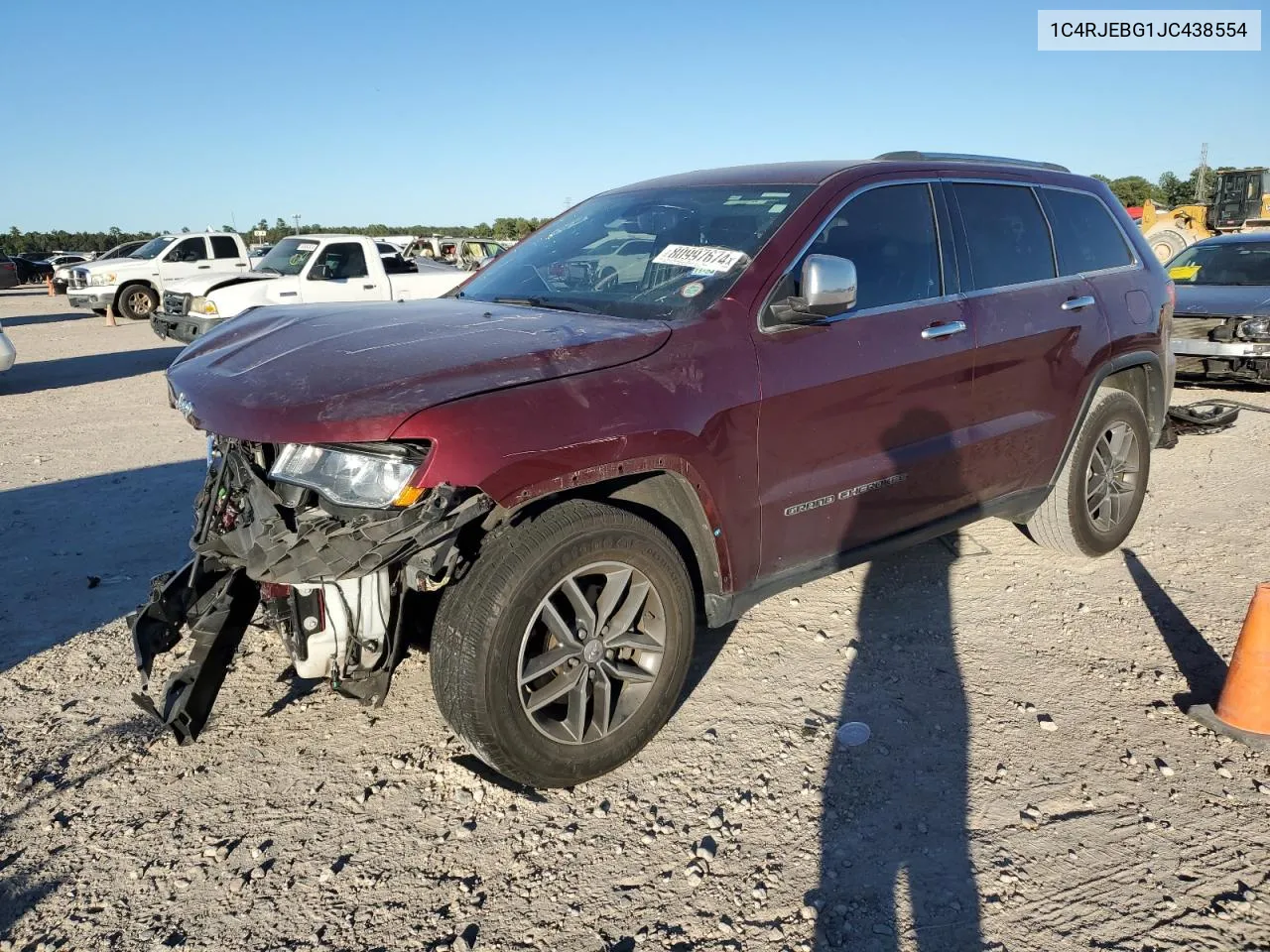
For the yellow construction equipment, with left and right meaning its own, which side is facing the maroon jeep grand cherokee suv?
left

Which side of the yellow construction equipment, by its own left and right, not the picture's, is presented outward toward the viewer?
left

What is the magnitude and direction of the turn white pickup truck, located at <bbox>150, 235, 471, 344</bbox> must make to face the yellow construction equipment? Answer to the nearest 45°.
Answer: approximately 135° to its left

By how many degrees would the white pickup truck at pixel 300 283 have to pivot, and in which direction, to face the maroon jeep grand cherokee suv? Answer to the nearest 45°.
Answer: approximately 45° to its left

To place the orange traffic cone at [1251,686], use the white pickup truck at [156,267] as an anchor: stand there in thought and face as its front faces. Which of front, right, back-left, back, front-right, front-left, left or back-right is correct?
front-left

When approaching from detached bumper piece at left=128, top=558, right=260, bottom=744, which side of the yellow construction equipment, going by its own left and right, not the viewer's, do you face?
left

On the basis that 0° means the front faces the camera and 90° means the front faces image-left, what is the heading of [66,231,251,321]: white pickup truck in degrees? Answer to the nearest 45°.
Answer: approximately 45°

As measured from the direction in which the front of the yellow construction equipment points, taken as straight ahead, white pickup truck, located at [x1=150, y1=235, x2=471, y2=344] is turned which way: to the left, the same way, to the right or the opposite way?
to the left
